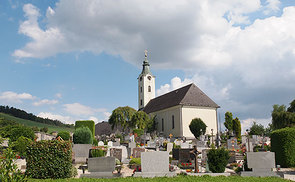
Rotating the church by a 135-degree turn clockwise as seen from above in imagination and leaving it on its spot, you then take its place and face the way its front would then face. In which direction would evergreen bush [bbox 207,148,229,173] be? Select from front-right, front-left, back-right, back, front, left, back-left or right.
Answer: right

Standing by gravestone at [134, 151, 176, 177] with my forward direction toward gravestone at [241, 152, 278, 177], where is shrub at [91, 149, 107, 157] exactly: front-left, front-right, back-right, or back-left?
back-left

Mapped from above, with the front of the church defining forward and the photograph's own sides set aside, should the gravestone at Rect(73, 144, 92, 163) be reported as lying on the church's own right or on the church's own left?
on the church's own left

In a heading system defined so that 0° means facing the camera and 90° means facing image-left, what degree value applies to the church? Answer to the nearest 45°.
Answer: approximately 135°

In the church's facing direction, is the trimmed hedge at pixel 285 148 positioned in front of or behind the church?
behind

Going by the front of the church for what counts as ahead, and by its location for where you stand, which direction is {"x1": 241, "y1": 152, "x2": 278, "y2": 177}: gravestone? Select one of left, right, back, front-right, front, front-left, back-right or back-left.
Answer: back-left

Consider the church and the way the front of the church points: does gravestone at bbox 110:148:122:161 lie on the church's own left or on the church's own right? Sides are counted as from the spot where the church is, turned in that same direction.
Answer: on the church's own left

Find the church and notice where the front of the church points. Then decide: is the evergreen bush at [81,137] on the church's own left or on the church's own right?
on the church's own left

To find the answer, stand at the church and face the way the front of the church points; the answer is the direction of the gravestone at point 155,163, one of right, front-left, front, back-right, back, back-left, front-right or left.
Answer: back-left
